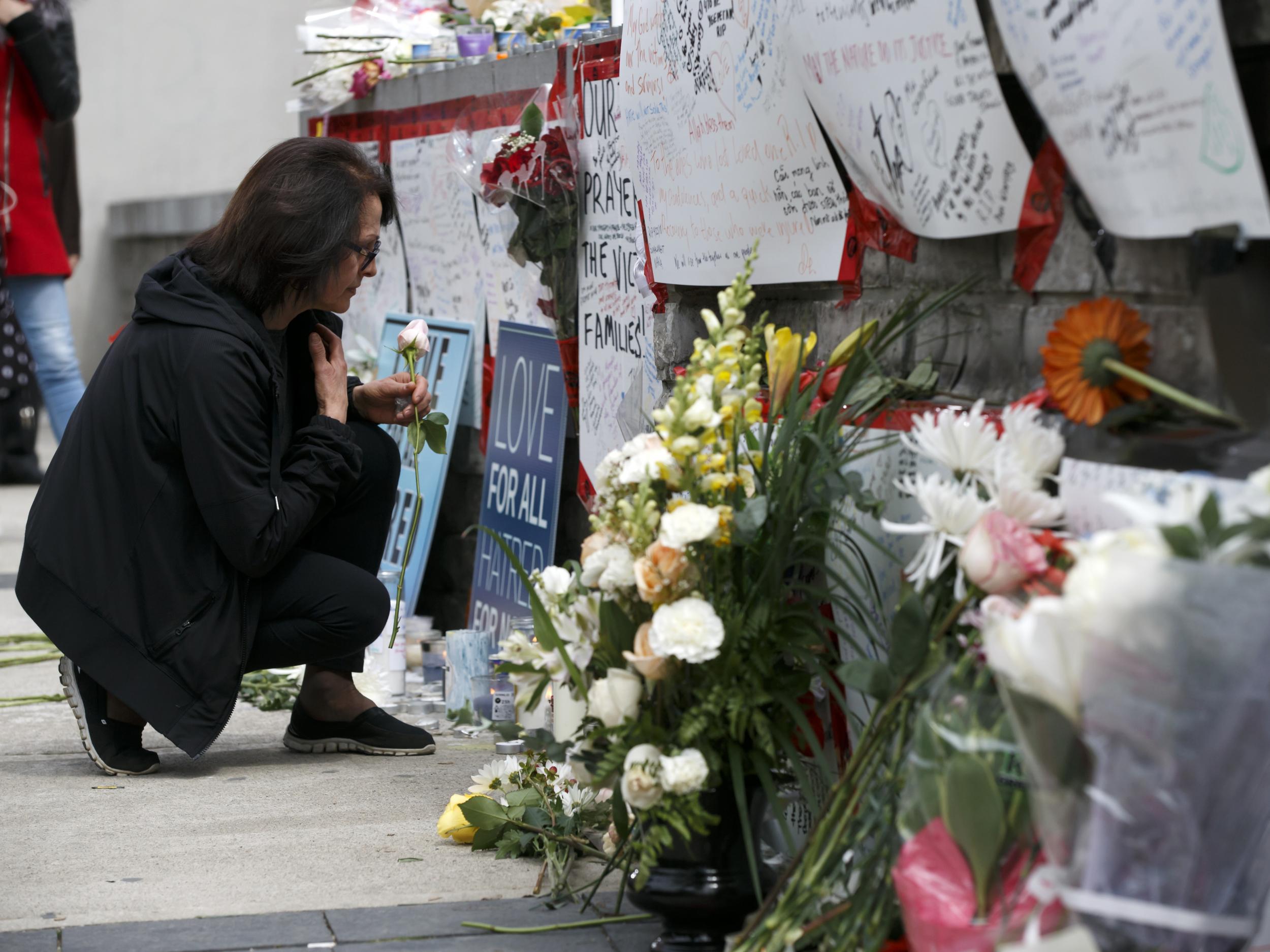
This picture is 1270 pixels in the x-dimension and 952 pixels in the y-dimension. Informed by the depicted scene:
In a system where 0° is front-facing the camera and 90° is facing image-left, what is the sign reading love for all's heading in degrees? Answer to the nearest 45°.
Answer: approximately 45°

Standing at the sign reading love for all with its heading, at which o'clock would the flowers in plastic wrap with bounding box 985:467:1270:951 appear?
The flowers in plastic wrap is roughly at 10 o'clock from the sign reading love for all.

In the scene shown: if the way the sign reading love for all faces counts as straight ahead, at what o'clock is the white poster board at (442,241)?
The white poster board is roughly at 4 o'clock from the sign reading love for all.

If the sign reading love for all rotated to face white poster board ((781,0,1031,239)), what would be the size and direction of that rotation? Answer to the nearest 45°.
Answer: approximately 45° to its left

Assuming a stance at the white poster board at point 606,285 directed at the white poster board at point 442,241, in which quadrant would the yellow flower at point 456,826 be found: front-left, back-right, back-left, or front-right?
back-left
